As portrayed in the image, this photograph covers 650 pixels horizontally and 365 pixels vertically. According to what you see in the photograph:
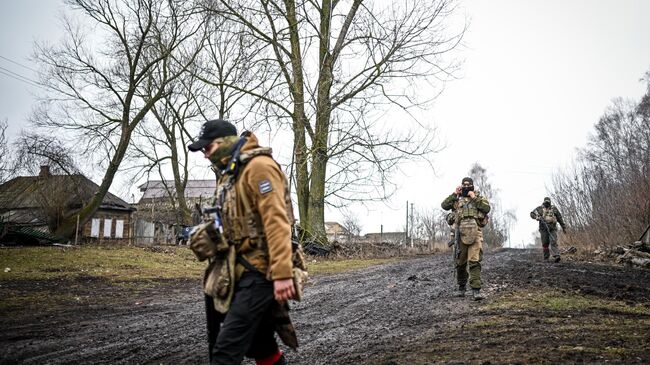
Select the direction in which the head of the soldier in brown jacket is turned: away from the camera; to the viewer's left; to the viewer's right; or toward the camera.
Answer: to the viewer's left

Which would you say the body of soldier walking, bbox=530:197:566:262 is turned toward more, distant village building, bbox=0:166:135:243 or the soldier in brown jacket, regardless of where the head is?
the soldier in brown jacket

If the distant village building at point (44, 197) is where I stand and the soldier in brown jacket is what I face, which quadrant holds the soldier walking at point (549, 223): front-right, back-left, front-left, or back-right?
front-left

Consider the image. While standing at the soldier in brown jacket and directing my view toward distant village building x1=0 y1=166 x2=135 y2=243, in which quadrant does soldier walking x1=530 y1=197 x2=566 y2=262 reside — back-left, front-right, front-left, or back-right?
front-right

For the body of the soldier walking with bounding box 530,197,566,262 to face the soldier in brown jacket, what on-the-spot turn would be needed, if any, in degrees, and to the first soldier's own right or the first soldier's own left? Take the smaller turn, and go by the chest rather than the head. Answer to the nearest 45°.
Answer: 0° — they already face them

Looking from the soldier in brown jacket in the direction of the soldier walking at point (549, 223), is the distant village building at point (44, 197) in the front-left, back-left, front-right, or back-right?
front-left

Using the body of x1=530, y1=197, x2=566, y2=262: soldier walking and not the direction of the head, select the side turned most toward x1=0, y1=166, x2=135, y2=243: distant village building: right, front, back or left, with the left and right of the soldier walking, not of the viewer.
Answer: right

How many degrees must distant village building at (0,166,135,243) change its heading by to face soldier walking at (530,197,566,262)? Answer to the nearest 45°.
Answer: approximately 45° to its left

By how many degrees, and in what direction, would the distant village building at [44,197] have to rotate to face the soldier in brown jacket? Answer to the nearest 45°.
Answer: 0° — it already faces them

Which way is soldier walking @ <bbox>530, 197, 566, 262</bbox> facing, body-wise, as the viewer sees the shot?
toward the camera

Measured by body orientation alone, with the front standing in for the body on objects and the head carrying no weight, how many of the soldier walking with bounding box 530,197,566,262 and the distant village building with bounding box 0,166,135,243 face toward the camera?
2

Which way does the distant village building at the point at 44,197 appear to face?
toward the camera
